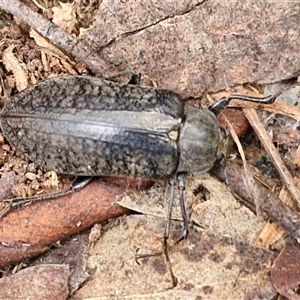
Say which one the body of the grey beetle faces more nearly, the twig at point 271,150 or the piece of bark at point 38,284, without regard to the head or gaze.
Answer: the twig

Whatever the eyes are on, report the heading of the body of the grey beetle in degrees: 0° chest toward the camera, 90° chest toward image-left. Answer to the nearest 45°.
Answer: approximately 270°

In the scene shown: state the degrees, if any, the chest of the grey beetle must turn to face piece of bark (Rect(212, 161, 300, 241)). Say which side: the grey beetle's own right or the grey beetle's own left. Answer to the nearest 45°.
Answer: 0° — it already faces it

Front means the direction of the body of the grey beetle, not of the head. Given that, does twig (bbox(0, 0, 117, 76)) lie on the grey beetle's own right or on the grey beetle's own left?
on the grey beetle's own left

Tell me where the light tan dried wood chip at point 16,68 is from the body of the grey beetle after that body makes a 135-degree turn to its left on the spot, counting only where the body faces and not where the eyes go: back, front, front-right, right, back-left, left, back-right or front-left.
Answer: front

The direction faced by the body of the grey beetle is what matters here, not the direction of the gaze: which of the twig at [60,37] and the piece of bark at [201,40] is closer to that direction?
the piece of bark

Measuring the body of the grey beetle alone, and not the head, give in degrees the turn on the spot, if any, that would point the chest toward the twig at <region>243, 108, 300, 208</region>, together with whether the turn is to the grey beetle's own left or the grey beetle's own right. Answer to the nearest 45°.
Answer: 0° — it already faces it
